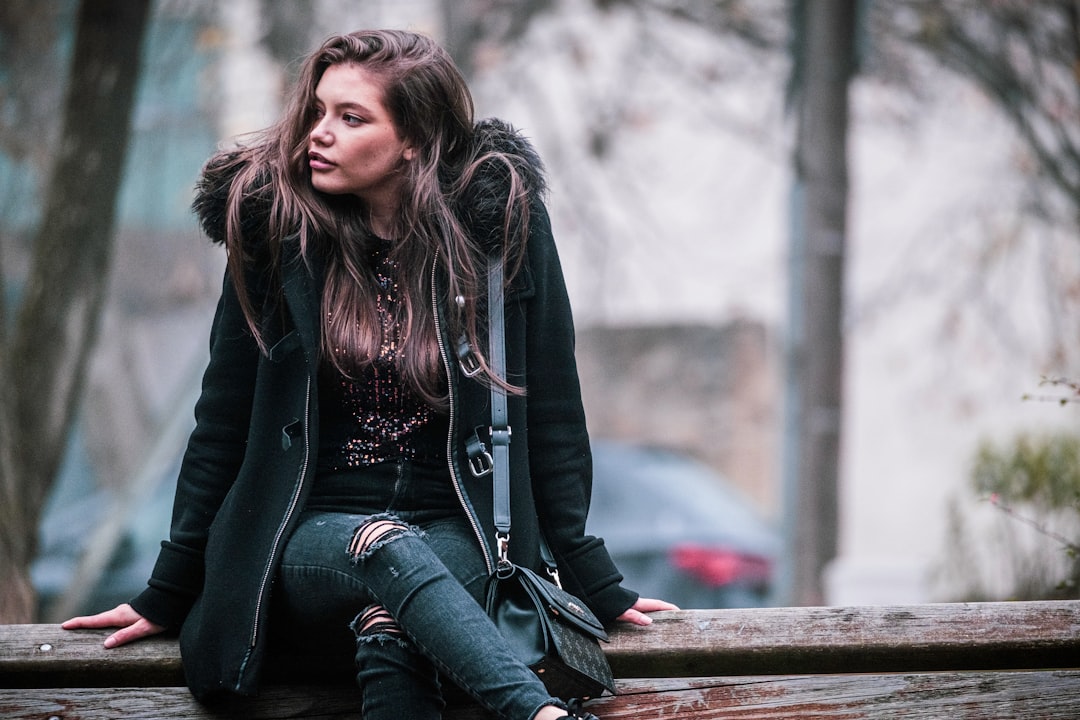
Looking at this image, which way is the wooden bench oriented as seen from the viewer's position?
toward the camera

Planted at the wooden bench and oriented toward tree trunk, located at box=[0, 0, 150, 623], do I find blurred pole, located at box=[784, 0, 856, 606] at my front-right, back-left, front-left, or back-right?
front-right

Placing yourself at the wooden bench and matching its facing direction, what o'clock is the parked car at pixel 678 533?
The parked car is roughly at 6 o'clock from the wooden bench.

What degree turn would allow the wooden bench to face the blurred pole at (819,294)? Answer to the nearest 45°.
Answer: approximately 180°

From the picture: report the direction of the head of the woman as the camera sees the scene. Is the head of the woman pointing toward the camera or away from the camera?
toward the camera

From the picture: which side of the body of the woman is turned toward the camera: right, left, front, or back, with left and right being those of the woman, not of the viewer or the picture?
front

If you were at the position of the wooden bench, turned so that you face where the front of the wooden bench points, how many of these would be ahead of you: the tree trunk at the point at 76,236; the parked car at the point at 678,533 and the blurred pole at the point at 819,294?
0

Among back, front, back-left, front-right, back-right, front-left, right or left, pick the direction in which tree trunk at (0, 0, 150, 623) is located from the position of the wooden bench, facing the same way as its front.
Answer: back-right

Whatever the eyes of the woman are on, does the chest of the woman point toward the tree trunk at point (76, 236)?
no

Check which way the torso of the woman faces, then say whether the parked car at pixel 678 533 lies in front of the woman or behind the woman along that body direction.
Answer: behind
